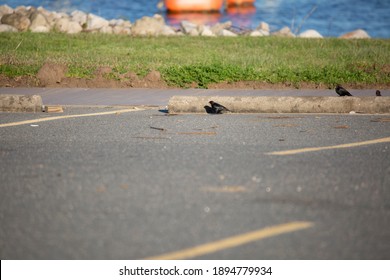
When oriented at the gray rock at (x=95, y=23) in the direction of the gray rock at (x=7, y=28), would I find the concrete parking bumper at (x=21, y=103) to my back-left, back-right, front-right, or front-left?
front-left

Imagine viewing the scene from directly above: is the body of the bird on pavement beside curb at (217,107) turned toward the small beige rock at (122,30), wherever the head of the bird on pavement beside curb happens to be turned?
no

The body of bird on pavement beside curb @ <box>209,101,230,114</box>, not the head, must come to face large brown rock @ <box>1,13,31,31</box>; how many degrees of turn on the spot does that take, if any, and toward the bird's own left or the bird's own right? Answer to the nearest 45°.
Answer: approximately 45° to the bird's own right

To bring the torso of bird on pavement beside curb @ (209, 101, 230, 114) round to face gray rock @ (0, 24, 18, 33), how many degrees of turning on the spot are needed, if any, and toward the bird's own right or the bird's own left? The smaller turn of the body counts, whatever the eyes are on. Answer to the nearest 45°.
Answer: approximately 45° to the bird's own right

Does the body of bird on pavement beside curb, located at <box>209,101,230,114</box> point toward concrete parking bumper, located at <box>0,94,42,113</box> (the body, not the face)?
yes

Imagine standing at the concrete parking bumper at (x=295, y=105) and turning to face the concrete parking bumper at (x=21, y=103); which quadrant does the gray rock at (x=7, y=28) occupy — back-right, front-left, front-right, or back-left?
front-right

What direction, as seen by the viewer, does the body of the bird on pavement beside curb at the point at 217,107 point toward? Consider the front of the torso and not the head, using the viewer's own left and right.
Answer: facing to the left of the viewer

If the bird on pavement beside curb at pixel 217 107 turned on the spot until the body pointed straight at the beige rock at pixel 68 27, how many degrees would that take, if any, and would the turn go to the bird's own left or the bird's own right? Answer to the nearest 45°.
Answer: approximately 90° to the bird's own right

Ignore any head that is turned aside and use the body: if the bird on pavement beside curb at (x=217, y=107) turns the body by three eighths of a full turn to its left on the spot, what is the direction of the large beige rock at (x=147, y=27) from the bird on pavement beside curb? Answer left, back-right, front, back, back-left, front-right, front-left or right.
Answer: back-left

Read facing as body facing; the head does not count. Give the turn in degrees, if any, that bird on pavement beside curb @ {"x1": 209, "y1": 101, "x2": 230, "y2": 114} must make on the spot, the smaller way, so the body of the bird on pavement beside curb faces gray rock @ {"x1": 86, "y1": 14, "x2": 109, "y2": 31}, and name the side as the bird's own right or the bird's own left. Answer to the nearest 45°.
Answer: approximately 90° to the bird's own right
